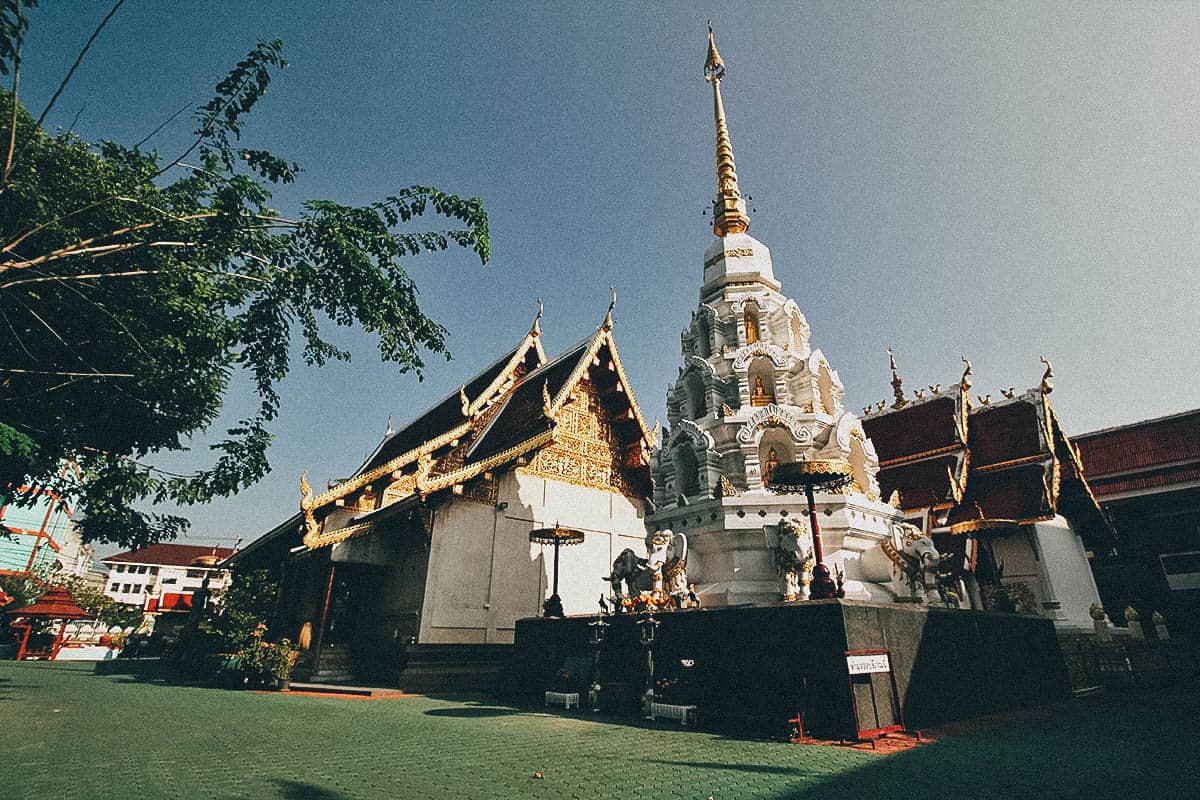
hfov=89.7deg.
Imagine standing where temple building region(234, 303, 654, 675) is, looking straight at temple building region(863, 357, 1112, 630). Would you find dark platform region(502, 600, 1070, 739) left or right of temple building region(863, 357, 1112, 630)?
right

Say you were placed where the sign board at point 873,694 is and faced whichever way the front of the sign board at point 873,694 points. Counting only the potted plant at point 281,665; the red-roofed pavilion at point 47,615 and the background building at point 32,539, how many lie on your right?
3

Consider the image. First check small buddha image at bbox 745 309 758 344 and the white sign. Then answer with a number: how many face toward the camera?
2

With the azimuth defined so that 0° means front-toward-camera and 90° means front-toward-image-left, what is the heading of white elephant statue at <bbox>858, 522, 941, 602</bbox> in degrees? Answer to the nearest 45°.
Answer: approximately 315°

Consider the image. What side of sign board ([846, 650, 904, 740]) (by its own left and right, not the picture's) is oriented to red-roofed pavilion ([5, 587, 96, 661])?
right

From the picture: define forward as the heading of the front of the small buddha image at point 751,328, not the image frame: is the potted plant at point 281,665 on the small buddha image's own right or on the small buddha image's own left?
on the small buddha image's own right

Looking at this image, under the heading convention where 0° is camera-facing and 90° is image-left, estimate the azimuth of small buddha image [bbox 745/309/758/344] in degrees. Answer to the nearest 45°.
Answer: approximately 0°

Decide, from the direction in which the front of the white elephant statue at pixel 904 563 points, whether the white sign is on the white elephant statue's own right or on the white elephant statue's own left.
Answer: on the white elephant statue's own right

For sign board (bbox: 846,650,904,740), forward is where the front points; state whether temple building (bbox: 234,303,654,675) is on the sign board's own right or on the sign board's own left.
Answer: on the sign board's own right
